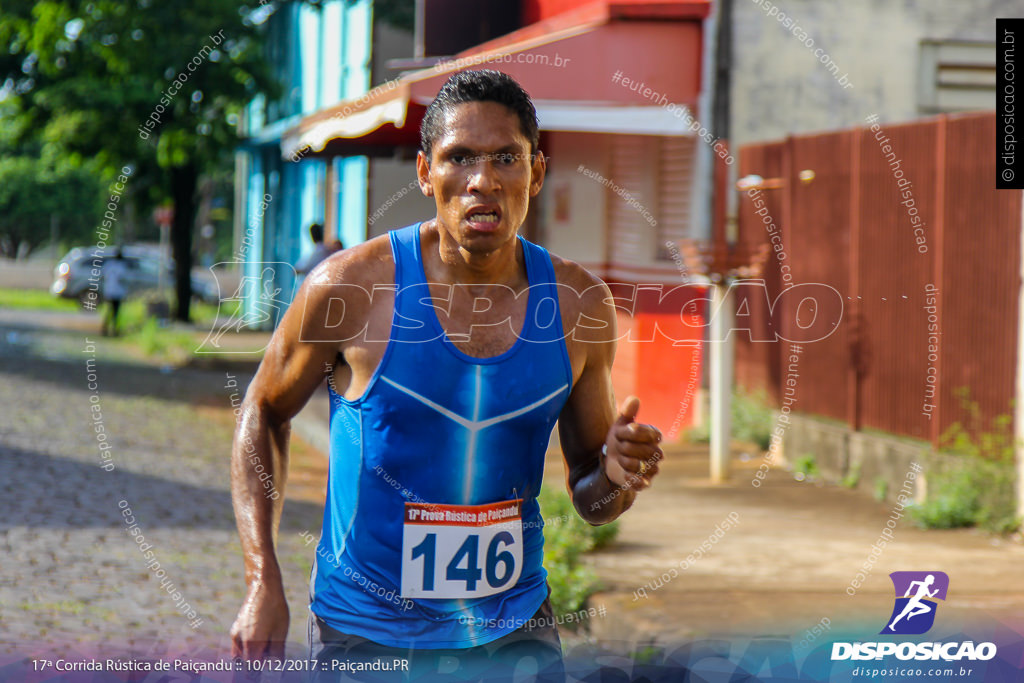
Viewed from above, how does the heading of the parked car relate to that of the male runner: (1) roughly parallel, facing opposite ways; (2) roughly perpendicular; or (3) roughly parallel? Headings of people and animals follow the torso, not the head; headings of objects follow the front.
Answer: roughly perpendicular

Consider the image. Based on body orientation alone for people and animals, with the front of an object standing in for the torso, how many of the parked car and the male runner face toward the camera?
1

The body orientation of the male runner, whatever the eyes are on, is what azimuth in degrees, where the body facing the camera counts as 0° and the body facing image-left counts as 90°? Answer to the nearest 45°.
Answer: approximately 0°

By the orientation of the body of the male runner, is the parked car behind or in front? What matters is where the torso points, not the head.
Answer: behind

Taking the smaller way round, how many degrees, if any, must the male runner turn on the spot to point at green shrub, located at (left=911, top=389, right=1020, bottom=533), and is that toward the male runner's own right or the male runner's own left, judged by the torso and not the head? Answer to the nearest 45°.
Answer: approximately 135° to the male runner's own left
